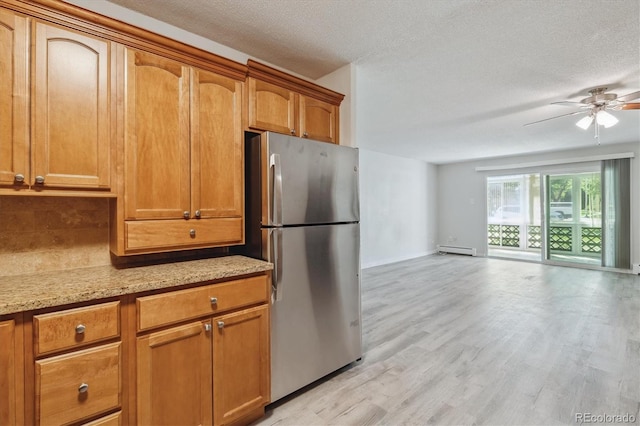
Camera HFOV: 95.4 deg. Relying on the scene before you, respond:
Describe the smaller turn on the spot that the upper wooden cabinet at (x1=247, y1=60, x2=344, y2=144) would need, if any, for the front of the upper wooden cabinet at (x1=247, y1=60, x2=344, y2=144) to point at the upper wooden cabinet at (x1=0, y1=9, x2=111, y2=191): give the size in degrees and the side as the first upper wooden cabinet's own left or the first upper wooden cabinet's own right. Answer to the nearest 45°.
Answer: approximately 90° to the first upper wooden cabinet's own right

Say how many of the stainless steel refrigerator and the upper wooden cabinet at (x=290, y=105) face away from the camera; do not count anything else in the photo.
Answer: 0

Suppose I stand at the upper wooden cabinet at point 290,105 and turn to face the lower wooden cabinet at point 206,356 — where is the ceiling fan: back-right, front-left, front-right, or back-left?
back-left

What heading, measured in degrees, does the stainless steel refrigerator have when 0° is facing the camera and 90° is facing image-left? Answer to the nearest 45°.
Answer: approximately 315°

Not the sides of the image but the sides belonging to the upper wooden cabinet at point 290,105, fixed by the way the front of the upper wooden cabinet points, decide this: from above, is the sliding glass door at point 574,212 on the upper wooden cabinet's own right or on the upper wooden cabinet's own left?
on the upper wooden cabinet's own left

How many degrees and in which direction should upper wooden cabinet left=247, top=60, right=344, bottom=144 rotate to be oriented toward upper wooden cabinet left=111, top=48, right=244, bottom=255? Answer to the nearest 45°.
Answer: approximately 90° to its right

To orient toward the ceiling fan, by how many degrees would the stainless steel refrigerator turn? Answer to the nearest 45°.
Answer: approximately 45° to its left

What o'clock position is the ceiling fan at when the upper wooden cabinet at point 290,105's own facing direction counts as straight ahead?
The ceiling fan is roughly at 10 o'clock from the upper wooden cabinet.

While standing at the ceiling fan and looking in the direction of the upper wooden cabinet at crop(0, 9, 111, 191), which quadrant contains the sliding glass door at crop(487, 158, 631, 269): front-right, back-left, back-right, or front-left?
back-right

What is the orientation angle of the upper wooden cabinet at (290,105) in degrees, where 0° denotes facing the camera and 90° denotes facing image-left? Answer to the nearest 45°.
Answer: approximately 315°

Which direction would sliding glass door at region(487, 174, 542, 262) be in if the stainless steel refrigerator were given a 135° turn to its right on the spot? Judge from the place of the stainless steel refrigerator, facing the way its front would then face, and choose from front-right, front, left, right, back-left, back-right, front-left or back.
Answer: back-right
